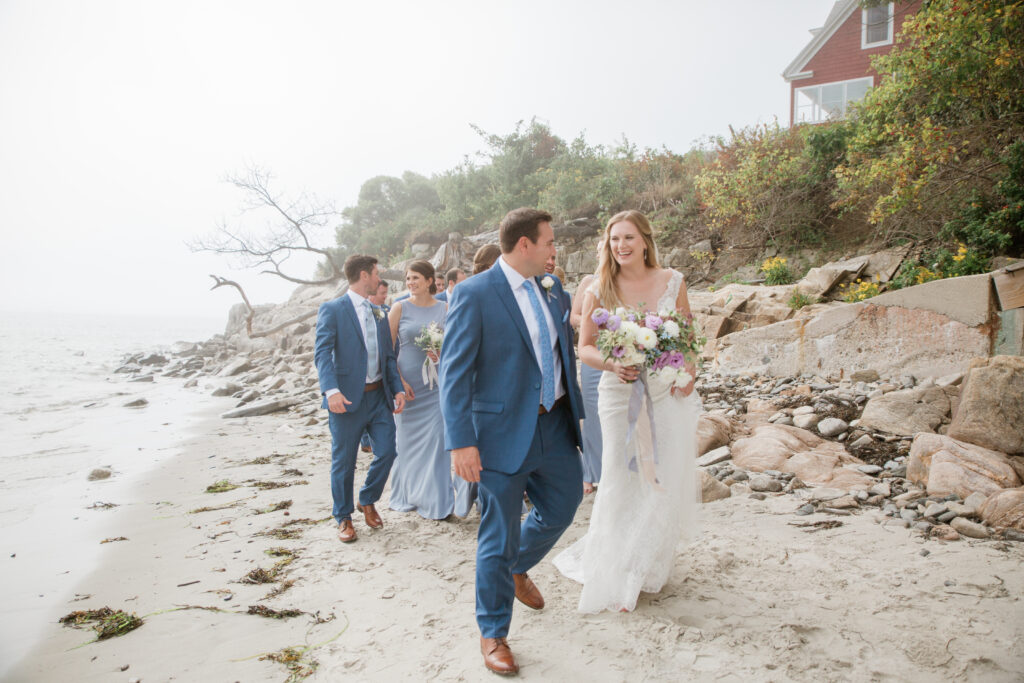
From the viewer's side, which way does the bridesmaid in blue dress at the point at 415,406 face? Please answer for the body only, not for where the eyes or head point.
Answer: toward the camera

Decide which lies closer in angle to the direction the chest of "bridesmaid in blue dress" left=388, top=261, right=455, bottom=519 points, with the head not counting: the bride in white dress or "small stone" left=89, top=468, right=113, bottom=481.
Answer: the bride in white dress

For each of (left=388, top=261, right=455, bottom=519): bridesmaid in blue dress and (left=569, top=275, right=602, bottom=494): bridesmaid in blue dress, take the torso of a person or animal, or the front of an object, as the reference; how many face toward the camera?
2

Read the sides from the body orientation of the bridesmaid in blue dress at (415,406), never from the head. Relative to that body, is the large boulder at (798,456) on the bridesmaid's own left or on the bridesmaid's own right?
on the bridesmaid's own left

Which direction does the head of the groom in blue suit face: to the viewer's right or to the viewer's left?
to the viewer's right

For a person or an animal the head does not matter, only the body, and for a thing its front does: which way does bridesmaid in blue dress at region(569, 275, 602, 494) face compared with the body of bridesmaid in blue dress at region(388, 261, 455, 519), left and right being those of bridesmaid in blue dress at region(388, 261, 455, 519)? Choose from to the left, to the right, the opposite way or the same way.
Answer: the same way

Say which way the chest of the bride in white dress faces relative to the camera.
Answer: toward the camera

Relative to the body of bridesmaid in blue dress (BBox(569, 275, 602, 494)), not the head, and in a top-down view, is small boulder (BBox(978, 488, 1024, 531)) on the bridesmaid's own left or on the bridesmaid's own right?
on the bridesmaid's own left

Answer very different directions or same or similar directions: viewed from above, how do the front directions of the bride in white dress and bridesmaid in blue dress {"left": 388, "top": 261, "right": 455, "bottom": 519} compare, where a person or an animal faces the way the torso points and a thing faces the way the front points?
same or similar directions

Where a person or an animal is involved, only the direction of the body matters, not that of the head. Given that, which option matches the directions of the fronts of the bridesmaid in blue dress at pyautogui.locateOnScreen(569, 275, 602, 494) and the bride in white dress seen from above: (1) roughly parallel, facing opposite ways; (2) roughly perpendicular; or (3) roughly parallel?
roughly parallel

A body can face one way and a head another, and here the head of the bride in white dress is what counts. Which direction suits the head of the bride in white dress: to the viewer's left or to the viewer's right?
to the viewer's left

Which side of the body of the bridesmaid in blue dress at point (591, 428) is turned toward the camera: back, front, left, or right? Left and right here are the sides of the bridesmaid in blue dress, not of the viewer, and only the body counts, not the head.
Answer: front
